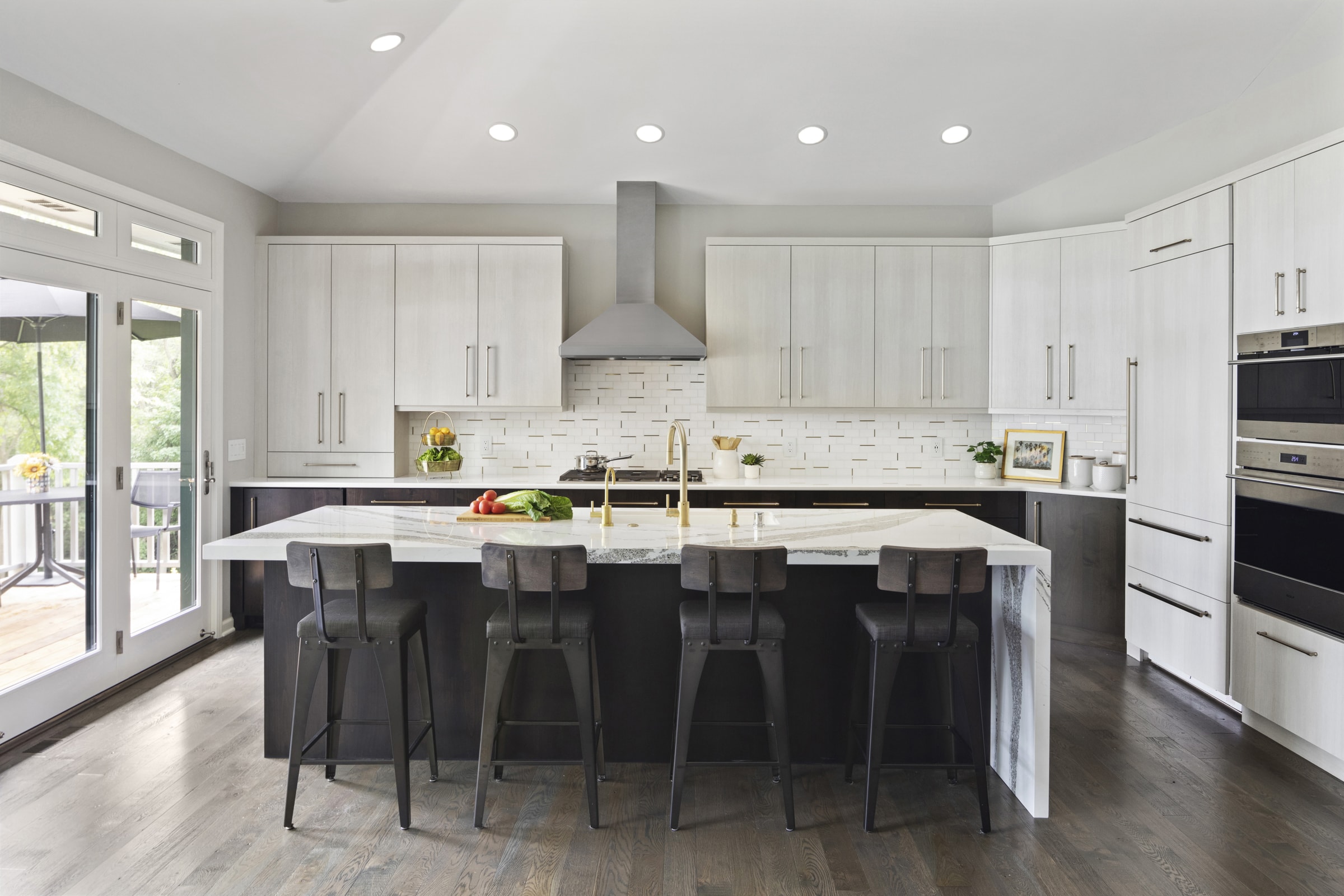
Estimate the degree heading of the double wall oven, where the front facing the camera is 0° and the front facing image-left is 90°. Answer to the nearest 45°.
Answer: approximately 45°

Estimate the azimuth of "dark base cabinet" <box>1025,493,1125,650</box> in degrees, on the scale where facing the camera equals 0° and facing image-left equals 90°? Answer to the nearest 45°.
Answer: approximately 45°

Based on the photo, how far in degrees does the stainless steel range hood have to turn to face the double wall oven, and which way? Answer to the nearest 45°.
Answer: approximately 45° to its left

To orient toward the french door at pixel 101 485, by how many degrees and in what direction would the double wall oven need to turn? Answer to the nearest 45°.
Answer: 0° — it already faces it

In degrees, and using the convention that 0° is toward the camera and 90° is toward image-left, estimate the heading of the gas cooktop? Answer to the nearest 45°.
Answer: approximately 0°

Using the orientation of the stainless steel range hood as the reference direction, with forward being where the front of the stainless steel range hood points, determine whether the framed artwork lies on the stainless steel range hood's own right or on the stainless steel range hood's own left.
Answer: on the stainless steel range hood's own left

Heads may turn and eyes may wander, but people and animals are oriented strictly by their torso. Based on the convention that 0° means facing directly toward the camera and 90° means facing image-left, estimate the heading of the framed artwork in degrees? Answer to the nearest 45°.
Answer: approximately 0°

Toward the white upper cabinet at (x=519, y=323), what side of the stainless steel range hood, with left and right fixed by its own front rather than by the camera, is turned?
right

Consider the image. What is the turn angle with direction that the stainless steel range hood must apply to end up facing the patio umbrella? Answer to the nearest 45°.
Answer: approximately 45° to its right
